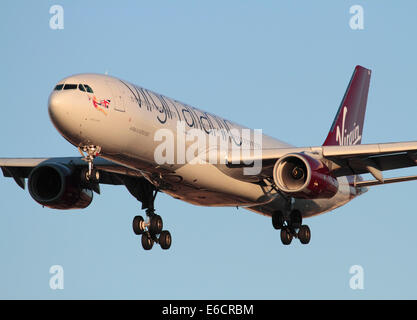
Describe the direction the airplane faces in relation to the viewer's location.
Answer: facing the viewer and to the left of the viewer
